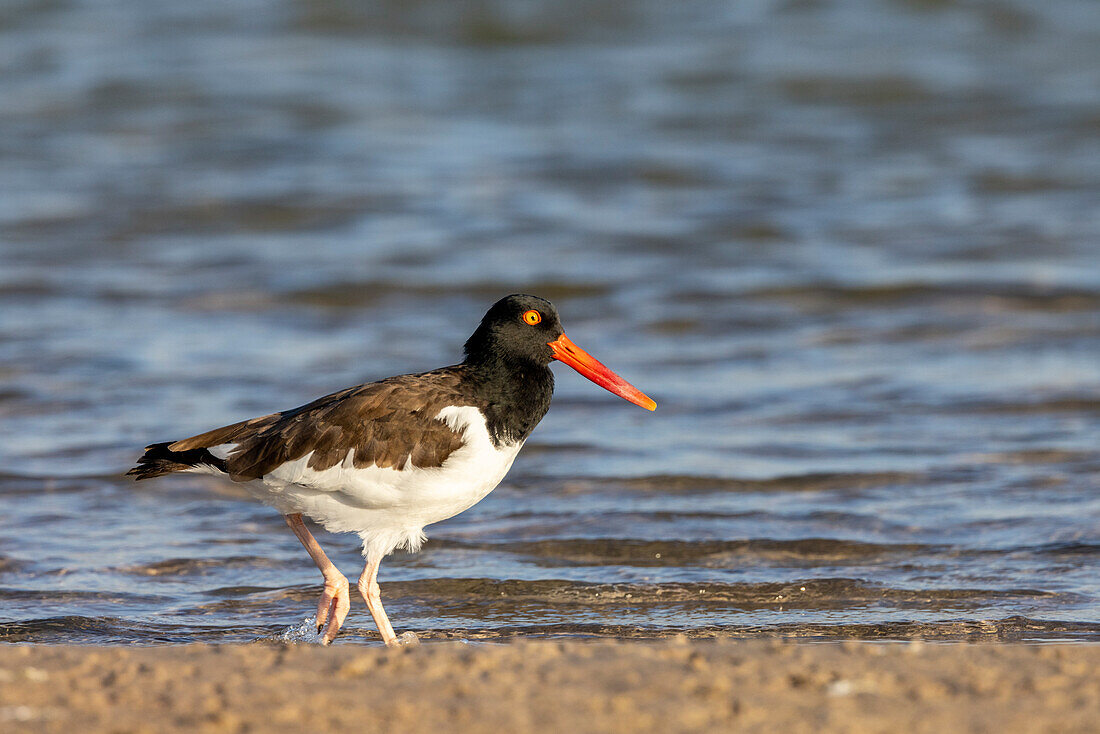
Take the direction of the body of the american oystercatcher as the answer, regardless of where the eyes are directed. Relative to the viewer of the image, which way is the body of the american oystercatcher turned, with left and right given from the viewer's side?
facing to the right of the viewer
